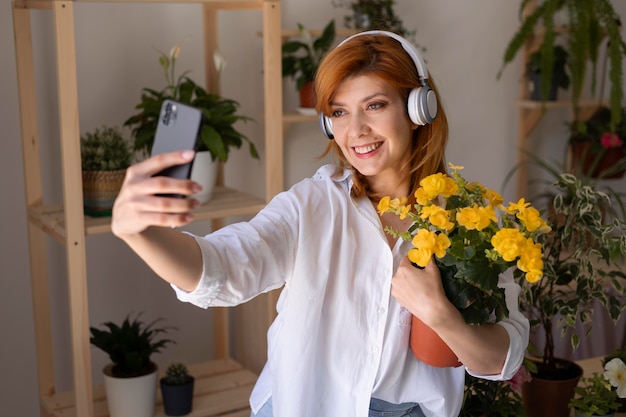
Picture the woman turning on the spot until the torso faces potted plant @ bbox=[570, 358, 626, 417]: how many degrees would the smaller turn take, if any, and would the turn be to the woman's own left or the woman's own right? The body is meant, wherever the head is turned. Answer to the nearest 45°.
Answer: approximately 135° to the woman's own left

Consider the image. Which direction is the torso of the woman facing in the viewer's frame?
toward the camera

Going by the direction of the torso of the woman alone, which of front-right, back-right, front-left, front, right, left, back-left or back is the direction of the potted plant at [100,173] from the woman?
back-right

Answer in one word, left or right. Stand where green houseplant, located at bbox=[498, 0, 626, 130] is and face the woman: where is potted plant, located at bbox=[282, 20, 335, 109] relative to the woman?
right

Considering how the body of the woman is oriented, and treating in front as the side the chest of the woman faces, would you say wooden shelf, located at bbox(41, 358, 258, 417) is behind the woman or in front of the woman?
behind

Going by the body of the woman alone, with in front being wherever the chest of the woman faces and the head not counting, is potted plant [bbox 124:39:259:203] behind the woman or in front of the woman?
behind

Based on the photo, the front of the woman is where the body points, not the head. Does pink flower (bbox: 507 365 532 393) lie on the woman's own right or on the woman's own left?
on the woman's own left

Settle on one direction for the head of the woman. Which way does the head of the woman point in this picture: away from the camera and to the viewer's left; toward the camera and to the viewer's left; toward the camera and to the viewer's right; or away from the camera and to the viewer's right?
toward the camera and to the viewer's left

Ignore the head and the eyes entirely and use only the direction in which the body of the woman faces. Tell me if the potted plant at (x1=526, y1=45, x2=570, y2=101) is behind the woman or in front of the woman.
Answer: behind

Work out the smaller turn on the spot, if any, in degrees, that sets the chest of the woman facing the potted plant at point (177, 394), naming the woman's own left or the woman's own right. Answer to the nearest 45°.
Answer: approximately 135° to the woman's own right

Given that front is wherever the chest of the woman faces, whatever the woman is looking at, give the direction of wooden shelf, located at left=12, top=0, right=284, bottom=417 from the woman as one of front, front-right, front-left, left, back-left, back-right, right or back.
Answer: back-right

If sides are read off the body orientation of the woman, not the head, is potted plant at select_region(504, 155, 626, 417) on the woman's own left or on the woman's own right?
on the woman's own left

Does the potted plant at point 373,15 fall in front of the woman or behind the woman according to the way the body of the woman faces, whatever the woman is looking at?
behind

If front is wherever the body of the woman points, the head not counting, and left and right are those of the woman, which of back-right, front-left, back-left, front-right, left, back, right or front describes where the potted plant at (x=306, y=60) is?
back
